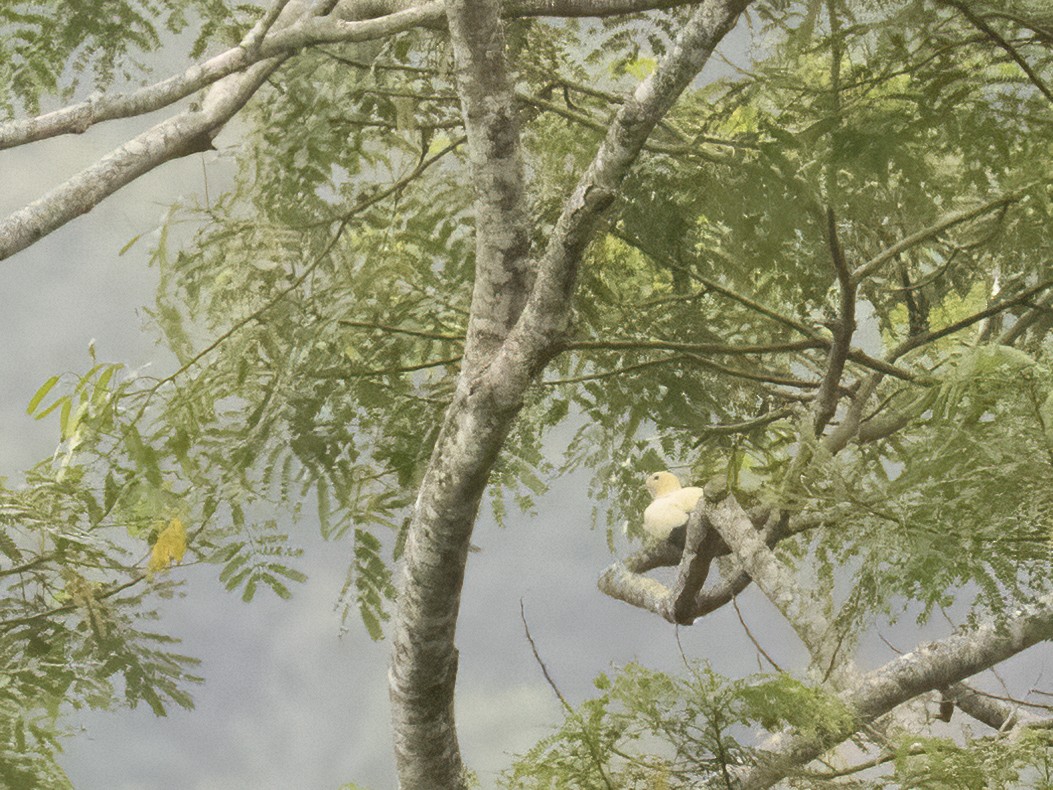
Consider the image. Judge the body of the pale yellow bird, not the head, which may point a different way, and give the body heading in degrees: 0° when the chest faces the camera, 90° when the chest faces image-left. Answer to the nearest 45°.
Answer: approximately 90°
